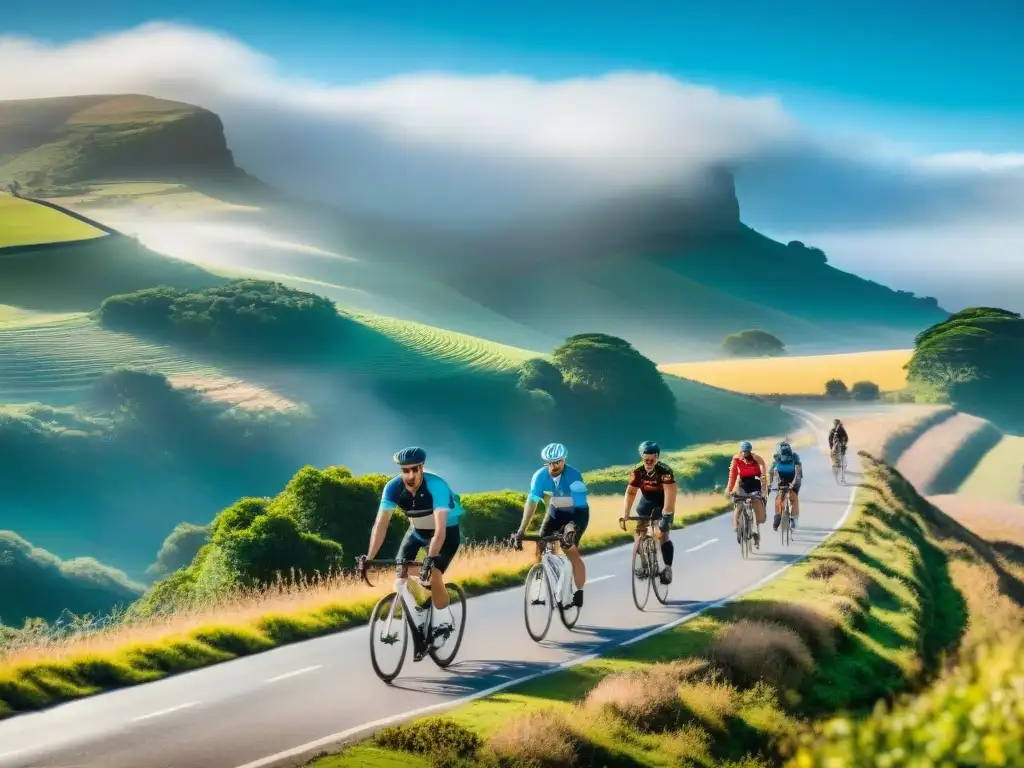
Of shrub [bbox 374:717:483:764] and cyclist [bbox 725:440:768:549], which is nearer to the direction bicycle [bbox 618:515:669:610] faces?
the shrub

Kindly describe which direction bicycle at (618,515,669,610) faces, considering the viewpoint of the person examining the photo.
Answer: facing the viewer

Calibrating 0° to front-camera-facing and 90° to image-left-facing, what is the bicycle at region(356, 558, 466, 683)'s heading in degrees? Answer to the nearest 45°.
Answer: approximately 45°

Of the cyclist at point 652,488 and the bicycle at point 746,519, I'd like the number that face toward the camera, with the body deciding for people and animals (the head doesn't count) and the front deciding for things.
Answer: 2

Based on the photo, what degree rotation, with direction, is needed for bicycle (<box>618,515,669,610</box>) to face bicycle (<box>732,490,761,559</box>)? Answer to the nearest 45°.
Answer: approximately 180°

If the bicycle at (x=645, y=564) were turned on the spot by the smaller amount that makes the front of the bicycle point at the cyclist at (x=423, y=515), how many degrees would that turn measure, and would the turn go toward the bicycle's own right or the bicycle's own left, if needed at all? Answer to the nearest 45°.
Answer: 0° — it already faces them

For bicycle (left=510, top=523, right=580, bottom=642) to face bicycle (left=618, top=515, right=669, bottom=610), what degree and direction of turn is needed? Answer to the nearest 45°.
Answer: approximately 180°

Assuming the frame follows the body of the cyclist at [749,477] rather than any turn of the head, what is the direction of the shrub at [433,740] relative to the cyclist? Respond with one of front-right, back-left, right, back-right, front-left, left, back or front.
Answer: front

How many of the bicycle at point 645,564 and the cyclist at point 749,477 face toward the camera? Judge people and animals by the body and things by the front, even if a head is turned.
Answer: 2

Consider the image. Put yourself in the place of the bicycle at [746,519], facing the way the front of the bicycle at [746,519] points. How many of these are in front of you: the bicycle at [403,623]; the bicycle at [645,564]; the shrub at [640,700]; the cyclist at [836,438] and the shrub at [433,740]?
4

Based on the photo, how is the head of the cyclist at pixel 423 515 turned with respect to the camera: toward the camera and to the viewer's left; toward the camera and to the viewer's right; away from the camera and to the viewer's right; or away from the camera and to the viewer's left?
toward the camera and to the viewer's left

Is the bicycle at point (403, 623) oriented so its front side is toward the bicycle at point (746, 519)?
no

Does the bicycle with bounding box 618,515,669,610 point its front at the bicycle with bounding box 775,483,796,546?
no

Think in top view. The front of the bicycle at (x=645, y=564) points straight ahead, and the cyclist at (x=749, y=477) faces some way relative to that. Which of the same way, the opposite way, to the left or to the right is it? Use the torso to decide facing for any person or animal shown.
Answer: the same way

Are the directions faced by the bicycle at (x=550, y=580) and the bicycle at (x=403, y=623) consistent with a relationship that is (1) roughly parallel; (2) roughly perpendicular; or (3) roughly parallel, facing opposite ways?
roughly parallel

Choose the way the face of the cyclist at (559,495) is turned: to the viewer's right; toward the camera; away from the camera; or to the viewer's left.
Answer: toward the camera

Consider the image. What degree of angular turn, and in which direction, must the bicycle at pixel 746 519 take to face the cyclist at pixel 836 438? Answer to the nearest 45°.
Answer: approximately 180°

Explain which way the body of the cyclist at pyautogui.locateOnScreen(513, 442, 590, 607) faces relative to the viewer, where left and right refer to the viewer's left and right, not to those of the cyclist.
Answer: facing the viewer and to the left of the viewer

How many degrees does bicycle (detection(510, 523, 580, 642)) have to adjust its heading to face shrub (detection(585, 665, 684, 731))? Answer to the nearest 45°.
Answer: approximately 45° to its left

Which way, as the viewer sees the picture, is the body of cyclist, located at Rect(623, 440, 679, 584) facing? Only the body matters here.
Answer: toward the camera

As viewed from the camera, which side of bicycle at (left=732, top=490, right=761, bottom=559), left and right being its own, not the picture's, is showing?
front

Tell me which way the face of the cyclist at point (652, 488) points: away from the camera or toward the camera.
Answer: toward the camera

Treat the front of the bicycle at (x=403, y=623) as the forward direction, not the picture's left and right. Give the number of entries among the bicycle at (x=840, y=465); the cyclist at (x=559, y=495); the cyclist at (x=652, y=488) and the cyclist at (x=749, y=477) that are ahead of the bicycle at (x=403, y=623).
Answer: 0
